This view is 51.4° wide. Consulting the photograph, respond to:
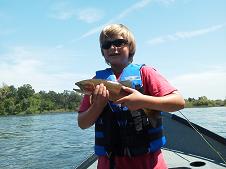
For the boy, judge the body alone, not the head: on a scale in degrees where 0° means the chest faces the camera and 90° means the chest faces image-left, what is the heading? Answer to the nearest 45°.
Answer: approximately 45°
